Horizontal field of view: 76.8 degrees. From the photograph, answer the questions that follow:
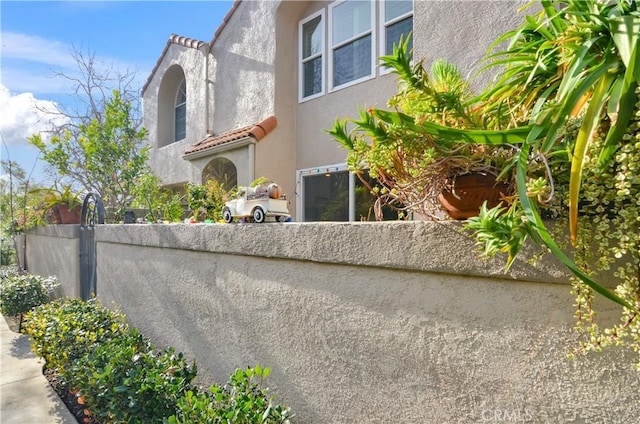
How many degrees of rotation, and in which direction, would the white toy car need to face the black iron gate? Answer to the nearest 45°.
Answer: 0° — it already faces it

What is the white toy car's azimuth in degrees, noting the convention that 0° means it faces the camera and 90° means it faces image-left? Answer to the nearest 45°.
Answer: approximately 135°

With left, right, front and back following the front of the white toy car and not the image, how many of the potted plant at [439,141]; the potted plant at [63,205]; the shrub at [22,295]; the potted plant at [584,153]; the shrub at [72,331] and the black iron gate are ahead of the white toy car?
4

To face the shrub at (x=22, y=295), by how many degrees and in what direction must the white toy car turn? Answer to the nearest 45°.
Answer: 0° — it already faces it

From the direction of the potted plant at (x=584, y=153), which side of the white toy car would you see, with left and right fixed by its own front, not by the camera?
back

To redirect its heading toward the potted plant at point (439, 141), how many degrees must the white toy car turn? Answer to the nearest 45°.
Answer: approximately 180°

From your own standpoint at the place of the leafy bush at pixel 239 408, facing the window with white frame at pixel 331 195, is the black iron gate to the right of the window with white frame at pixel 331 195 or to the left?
left

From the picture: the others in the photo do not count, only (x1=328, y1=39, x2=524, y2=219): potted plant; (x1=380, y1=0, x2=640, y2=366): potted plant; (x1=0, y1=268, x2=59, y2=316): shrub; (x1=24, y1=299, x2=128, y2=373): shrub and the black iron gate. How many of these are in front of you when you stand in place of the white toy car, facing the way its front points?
3
